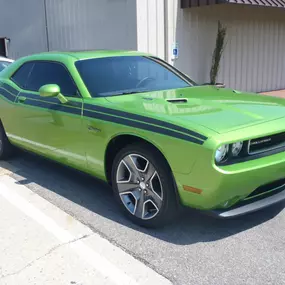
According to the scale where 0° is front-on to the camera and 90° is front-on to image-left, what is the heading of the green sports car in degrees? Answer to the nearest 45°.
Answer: approximately 315°
